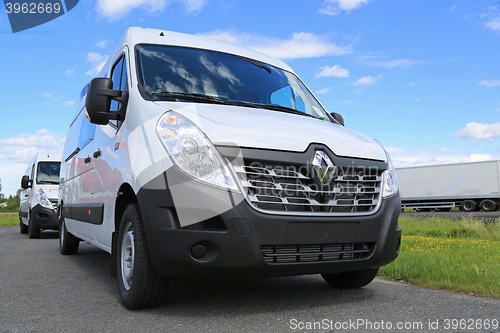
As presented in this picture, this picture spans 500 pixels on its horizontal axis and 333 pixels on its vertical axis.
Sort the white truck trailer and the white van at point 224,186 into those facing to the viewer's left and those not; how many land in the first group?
1

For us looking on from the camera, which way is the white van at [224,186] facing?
facing the viewer and to the right of the viewer

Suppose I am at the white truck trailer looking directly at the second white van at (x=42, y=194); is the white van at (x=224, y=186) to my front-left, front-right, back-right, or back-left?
front-left

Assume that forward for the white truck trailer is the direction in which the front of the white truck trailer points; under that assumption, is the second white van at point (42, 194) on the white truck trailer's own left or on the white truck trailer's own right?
on the white truck trailer's own left

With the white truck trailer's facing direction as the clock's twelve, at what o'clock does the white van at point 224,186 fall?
The white van is roughly at 9 o'clock from the white truck trailer.

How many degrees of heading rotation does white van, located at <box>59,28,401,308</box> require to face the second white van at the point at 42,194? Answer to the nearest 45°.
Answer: approximately 180°

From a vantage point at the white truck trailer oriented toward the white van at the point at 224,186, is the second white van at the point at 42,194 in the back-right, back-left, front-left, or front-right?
front-right

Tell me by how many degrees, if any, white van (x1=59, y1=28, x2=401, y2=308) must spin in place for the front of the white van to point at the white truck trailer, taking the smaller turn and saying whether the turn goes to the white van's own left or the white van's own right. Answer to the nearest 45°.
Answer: approximately 90° to the white van's own left

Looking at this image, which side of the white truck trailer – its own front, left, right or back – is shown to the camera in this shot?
left

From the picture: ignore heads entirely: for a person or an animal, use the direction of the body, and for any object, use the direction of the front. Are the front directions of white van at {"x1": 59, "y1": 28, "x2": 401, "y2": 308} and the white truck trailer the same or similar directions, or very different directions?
very different directions
